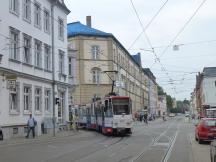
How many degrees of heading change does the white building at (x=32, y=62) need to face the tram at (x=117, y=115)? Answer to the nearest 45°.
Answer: approximately 45° to its left

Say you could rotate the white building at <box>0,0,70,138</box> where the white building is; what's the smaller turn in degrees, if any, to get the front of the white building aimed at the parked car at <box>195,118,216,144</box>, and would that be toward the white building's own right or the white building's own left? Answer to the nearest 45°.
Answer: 0° — it already faces it

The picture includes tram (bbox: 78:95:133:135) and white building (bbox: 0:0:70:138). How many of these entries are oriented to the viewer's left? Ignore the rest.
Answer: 0

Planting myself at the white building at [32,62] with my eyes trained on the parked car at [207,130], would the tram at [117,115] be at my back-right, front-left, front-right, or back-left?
front-left

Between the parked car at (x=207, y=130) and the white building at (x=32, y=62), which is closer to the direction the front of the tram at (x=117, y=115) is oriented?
the parked car

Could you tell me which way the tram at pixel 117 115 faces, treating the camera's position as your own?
facing the viewer and to the right of the viewer

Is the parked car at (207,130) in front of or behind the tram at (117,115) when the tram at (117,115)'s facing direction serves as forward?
in front

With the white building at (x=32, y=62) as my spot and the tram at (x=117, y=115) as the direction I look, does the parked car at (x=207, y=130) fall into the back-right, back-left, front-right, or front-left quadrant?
front-right
